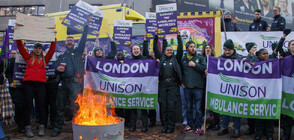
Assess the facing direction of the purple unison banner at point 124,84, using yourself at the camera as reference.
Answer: facing the viewer

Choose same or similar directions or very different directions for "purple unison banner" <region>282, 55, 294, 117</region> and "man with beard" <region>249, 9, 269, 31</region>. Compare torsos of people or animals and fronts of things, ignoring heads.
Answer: same or similar directions

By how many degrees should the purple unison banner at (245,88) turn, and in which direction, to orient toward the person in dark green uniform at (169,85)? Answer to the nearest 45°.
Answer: approximately 90° to its right

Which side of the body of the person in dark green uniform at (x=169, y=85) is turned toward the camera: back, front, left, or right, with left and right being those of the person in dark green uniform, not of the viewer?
front

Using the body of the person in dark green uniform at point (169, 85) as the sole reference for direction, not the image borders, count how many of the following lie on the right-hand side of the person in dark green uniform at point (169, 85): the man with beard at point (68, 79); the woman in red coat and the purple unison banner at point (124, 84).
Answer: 3

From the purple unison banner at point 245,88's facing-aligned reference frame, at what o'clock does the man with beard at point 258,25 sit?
The man with beard is roughly at 6 o'clock from the purple unison banner.

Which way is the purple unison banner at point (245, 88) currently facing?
toward the camera

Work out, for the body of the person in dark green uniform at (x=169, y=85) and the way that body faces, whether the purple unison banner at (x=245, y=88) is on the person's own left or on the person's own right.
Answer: on the person's own left

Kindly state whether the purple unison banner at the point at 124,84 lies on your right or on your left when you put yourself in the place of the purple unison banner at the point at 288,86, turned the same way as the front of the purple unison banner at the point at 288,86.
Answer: on your right

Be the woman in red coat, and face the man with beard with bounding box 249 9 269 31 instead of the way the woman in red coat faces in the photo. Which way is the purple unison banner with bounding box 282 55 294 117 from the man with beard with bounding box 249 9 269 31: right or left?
right

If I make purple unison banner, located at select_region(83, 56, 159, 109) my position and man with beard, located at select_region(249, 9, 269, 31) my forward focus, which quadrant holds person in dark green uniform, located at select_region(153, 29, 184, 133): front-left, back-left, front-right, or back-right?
front-right

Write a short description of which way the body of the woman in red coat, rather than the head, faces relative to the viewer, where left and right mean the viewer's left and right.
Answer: facing the viewer
